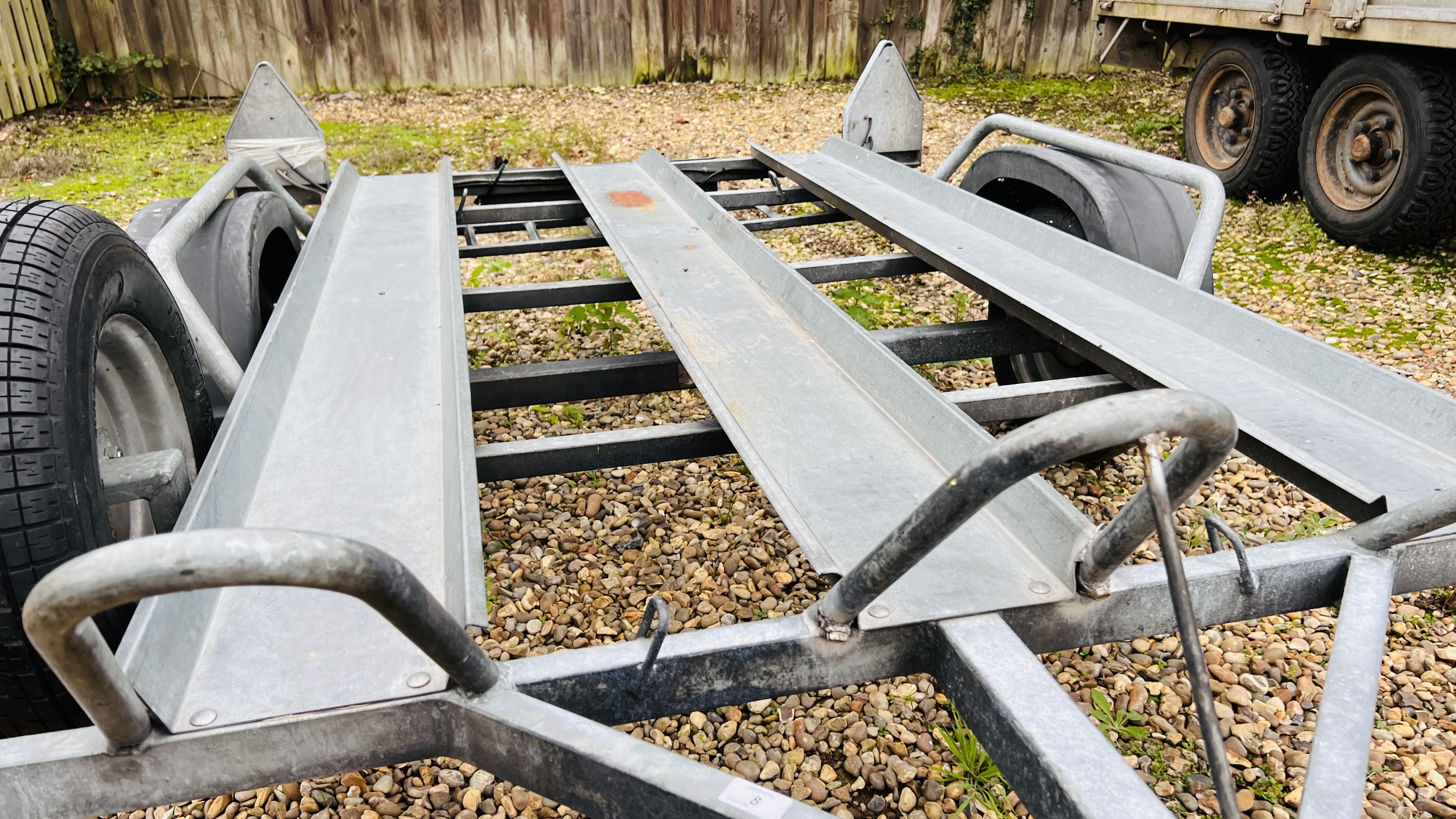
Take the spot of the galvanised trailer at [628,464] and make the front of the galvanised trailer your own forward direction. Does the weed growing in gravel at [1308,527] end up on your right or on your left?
on your left

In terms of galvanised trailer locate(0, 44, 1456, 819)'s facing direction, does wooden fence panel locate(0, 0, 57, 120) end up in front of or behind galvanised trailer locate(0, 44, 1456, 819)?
behind

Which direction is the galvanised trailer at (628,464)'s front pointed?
toward the camera

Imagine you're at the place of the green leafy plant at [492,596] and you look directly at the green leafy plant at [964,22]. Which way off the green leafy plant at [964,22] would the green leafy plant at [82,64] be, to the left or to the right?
left

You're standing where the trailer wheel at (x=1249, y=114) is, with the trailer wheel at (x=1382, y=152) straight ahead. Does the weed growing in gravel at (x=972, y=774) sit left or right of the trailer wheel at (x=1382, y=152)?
right

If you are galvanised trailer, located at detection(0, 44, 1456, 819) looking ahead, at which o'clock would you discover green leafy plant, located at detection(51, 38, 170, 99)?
The green leafy plant is roughly at 5 o'clock from the galvanised trailer.

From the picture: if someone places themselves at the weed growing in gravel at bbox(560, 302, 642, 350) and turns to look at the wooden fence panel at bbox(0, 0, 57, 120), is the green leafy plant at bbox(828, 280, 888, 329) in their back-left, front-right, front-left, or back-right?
back-right

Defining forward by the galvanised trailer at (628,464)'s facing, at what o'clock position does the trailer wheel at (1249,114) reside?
The trailer wheel is roughly at 7 o'clock from the galvanised trailer.

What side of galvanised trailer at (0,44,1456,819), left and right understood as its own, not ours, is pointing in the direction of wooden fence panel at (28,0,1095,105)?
back
